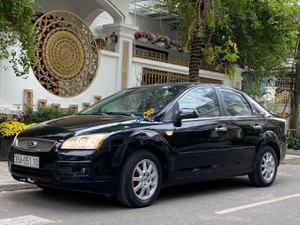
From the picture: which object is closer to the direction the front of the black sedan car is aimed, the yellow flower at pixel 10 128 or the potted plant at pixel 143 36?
the yellow flower

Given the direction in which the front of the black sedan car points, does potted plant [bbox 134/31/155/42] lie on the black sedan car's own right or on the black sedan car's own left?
on the black sedan car's own right

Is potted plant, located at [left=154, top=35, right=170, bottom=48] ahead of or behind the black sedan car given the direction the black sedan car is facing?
behind

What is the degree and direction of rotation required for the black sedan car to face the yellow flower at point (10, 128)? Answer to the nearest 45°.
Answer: approximately 90° to its right

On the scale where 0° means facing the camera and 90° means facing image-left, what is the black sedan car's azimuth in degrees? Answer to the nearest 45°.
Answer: approximately 45°

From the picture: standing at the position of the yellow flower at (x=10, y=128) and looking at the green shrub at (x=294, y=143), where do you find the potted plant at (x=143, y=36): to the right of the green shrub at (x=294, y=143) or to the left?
left

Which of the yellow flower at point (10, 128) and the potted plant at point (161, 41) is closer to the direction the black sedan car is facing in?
the yellow flower

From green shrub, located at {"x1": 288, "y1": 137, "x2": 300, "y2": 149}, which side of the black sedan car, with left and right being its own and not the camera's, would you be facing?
back

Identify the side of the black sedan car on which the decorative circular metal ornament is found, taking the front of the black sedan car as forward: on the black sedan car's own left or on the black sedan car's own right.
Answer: on the black sedan car's own right
